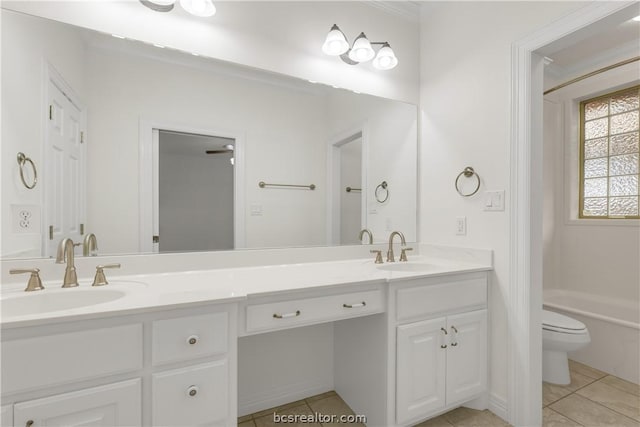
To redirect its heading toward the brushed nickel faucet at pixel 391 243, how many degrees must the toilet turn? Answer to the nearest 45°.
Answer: approximately 90° to its right

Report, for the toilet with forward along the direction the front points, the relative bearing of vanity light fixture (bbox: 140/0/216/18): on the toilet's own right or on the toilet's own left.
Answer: on the toilet's own right

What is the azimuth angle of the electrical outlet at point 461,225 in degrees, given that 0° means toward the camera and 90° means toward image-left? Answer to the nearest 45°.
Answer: approximately 45°

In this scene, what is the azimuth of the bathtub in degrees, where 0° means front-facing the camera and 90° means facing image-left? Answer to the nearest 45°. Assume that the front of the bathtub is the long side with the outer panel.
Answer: approximately 45°
